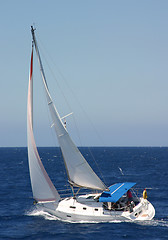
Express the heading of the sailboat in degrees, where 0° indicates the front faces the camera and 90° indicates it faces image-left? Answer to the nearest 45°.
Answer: approximately 135°
